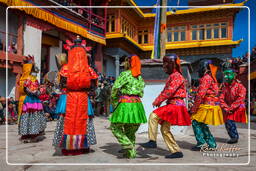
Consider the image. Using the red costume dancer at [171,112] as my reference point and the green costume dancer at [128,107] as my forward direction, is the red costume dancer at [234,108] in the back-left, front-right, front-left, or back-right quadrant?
back-right

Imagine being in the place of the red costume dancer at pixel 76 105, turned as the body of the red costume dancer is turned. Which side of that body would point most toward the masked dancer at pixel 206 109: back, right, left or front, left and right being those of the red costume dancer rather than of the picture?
right

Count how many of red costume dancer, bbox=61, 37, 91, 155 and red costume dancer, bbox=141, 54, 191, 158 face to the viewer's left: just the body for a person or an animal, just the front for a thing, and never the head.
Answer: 1

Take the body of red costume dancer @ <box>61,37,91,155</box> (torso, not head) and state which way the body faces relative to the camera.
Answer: away from the camera

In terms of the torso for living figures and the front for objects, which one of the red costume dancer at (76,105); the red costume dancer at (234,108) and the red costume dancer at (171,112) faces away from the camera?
the red costume dancer at (76,105)

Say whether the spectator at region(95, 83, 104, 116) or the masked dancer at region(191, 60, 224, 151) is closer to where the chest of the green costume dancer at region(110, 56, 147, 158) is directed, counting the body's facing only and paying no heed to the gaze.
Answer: the spectator

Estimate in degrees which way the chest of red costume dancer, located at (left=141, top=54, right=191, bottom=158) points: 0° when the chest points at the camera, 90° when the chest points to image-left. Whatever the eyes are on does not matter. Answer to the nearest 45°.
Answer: approximately 90°

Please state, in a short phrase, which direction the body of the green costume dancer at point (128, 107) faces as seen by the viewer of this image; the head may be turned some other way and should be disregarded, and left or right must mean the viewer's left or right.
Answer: facing away from the viewer and to the left of the viewer
